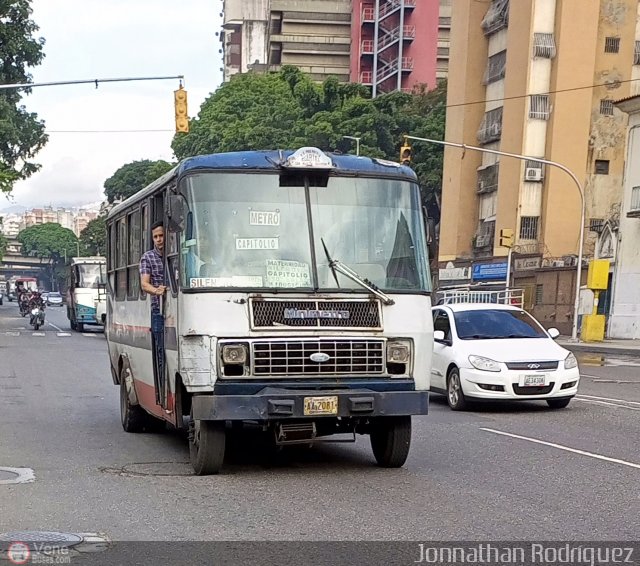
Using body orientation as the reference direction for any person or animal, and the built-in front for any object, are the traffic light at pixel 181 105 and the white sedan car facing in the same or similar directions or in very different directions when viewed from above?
very different directions

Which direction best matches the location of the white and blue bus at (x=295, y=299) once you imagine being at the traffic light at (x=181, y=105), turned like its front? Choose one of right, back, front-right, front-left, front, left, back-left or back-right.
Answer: back

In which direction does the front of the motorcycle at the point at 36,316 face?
toward the camera

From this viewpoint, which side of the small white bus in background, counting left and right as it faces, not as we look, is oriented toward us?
front

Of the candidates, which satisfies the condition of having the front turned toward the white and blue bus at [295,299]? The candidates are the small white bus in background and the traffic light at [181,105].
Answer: the small white bus in background

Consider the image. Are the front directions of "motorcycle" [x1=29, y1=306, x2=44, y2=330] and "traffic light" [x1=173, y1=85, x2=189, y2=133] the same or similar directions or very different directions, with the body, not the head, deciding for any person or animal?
very different directions

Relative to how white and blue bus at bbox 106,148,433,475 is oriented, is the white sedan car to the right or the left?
on its left

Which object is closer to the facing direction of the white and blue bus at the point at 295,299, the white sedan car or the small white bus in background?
the white sedan car

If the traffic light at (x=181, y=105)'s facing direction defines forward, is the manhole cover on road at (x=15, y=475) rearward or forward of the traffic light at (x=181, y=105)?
rearward

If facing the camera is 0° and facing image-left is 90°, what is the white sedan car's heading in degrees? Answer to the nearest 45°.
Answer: approximately 315°

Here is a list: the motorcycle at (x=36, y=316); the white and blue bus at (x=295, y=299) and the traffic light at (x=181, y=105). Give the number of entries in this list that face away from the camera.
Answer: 1

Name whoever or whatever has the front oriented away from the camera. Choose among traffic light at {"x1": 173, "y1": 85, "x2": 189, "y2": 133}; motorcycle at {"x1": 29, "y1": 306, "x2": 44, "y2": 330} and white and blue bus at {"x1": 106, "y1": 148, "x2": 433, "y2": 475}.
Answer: the traffic light

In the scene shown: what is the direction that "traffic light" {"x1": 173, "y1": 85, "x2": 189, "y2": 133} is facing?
away from the camera

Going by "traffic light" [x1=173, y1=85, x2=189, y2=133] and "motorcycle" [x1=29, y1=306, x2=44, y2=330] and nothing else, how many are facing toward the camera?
1

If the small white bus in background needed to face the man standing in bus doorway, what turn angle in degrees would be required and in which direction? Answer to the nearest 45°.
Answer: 0° — it already faces them
